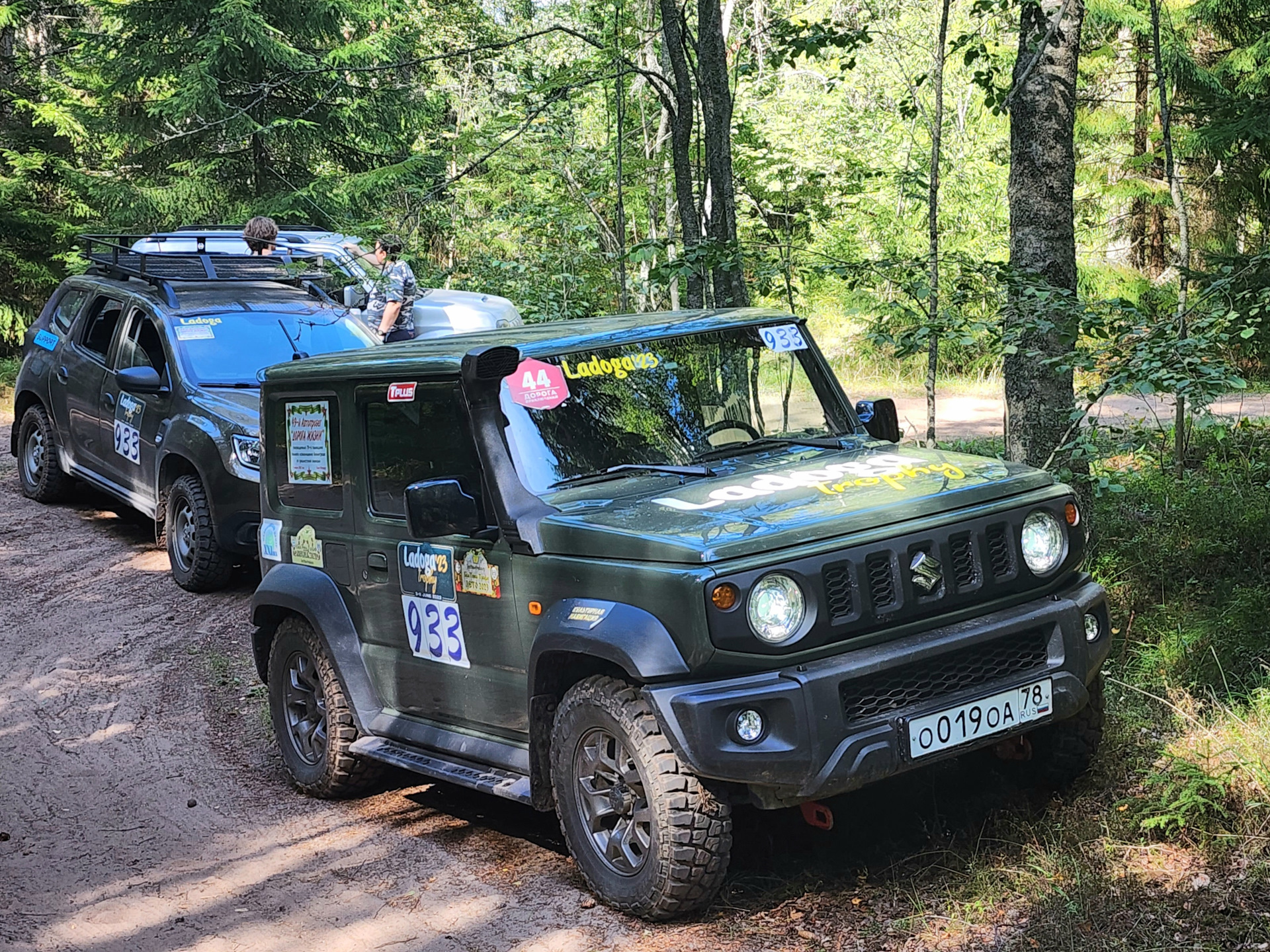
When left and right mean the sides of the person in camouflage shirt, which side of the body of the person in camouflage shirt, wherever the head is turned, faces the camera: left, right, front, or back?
left

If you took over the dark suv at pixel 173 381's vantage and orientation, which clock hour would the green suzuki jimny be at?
The green suzuki jimny is roughly at 1 o'clock from the dark suv.

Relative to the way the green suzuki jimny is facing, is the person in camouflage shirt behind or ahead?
behind

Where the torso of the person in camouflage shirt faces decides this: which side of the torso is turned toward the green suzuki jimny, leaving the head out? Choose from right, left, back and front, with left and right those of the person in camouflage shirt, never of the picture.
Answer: left

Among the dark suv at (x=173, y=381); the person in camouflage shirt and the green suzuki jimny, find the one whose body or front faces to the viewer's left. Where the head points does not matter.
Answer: the person in camouflage shirt

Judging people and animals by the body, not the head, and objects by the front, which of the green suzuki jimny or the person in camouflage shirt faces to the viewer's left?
the person in camouflage shirt

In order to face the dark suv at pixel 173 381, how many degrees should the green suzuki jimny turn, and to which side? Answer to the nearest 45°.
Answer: approximately 180°
